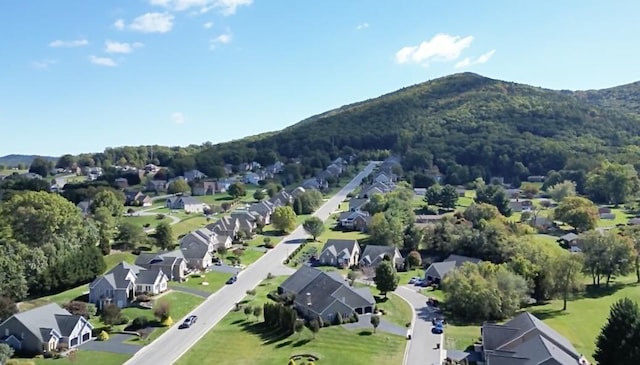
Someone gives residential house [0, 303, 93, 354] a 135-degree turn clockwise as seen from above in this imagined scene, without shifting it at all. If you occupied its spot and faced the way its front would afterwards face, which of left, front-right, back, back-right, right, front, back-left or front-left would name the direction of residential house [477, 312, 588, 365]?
back-left

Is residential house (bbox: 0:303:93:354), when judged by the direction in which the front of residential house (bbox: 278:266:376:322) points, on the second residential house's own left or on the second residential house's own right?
on the second residential house's own right

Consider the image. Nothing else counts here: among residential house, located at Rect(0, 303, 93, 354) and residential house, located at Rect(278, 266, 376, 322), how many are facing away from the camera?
0

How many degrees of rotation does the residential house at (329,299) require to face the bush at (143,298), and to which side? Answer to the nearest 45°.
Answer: approximately 135° to its right

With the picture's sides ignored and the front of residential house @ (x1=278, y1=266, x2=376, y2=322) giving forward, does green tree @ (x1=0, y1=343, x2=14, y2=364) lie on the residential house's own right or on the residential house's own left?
on the residential house's own right

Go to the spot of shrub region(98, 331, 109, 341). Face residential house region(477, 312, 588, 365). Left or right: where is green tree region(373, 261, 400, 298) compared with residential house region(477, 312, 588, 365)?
left

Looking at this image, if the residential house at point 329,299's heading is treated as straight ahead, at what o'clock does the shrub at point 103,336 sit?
The shrub is roughly at 4 o'clock from the residential house.

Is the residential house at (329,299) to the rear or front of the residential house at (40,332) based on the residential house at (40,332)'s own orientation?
to the front

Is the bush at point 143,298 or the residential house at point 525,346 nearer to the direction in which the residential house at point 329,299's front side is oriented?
the residential house

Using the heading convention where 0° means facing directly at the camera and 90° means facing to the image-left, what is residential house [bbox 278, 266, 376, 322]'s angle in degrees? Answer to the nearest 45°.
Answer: approximately 315°

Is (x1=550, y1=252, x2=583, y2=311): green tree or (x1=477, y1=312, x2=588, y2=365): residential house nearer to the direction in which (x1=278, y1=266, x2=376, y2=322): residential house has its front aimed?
the residential house

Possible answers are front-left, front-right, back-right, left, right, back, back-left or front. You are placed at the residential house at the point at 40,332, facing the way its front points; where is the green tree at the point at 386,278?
front-left

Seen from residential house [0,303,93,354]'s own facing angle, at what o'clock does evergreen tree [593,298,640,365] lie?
The evergreen tree is roughly at 12 o'clock from the residential house.

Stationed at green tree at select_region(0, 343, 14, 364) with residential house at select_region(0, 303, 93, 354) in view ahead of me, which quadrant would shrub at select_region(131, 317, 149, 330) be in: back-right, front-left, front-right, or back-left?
front-right

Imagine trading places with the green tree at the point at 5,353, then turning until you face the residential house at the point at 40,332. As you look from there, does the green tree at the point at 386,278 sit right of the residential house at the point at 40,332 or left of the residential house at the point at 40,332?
right

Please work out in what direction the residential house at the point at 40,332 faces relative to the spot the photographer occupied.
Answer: facing the viewer and to the right of the viewer
